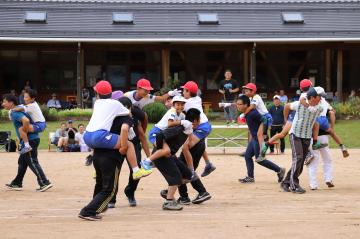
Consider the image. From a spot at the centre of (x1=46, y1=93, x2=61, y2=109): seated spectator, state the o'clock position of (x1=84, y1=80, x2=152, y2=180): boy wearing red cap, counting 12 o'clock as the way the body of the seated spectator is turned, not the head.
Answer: The boy wearing red cap is roughly at 12 o'clock from the seated spectator.

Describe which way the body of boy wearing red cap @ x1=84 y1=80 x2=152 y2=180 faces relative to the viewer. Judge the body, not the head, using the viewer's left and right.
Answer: facing away from the viewer and to the right of the viewer

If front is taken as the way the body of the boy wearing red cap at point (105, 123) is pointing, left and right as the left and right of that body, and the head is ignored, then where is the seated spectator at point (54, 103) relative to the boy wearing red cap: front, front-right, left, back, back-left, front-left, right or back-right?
front-left

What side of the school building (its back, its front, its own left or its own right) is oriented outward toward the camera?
front

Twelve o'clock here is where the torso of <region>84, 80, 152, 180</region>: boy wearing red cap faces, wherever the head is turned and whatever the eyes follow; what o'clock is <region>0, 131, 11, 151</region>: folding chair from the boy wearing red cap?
The folding chair is roughly at 10 o'clock from the boy wearing red cap.

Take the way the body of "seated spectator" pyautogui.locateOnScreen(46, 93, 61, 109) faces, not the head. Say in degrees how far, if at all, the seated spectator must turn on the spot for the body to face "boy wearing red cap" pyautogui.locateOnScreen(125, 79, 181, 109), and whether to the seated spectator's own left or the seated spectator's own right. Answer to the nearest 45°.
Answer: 0° — they already face them

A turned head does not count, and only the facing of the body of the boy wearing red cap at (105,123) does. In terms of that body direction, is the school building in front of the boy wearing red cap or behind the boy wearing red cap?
in front

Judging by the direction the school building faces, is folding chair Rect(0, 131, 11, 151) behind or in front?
in front

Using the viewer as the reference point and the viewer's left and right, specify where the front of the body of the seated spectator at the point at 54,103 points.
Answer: facing the viewer
